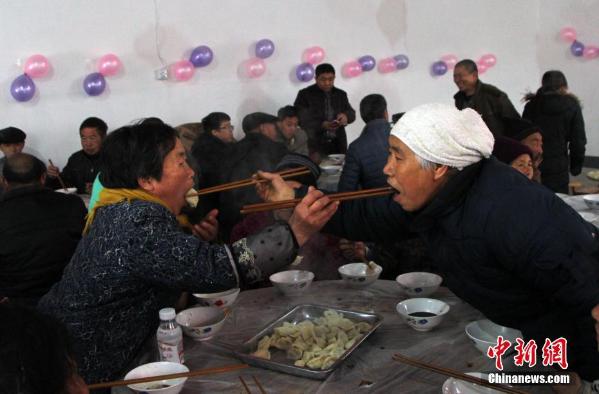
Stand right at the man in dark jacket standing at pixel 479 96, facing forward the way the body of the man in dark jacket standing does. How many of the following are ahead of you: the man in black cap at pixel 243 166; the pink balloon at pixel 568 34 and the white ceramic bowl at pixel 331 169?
2

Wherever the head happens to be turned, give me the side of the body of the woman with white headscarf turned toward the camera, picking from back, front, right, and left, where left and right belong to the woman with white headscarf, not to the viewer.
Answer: left

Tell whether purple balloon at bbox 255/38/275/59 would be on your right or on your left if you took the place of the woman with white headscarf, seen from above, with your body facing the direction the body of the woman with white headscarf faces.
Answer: on your right

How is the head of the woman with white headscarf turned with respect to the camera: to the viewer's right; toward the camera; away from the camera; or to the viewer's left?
to the viewer's left

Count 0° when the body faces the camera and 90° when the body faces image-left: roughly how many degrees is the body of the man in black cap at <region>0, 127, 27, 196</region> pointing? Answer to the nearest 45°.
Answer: approximately 0°

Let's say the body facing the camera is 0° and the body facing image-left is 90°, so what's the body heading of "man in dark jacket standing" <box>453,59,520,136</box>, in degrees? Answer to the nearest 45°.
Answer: approximately 45°

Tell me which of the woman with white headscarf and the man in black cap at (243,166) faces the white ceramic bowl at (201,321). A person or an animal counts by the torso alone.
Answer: the woman with white headscarf

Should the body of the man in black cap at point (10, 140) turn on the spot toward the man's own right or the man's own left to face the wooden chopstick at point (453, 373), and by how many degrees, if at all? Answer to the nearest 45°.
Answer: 0° — they already face it

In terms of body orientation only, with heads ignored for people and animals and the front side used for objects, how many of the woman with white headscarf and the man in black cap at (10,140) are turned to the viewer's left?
1

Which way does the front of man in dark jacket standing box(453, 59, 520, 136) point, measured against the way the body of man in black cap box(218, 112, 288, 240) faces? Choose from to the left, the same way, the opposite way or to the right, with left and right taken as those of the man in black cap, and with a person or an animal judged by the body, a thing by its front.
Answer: the opposite way
